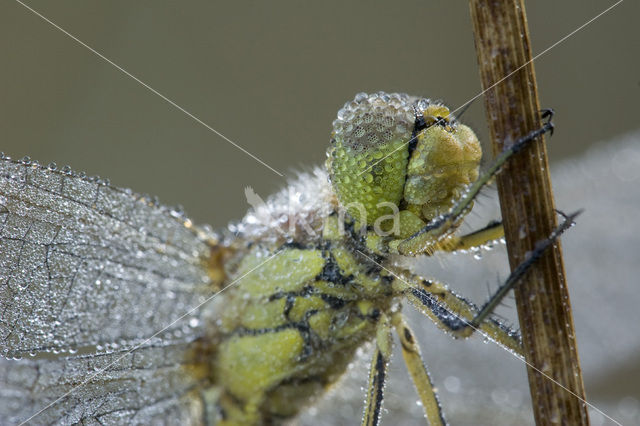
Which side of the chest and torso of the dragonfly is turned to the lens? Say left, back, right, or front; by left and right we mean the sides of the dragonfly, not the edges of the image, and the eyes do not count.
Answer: right
